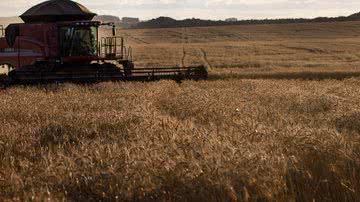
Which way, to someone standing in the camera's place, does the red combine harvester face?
facing the viewer and to the right of the viewer
